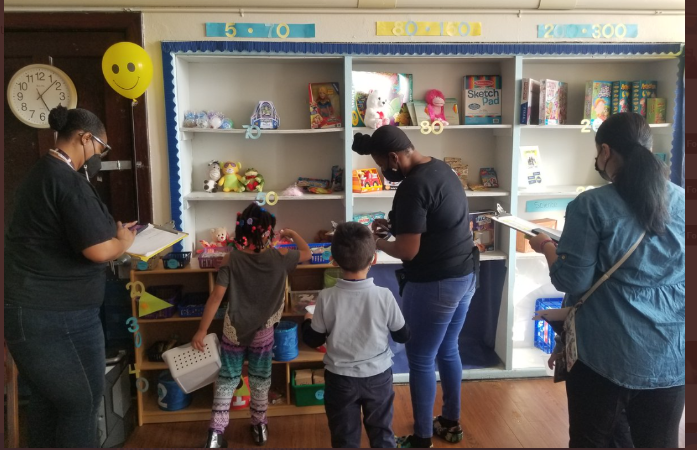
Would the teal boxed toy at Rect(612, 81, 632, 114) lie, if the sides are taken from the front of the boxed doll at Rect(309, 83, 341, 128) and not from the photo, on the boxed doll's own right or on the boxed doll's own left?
on the boxed doll's own left

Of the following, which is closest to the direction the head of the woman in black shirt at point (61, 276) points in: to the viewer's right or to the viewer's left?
to the viewer's right

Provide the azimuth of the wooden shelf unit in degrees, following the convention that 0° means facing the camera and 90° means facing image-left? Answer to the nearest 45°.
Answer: approximately 0°

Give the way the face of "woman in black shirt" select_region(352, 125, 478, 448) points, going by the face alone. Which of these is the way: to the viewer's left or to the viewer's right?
to the viewer's left

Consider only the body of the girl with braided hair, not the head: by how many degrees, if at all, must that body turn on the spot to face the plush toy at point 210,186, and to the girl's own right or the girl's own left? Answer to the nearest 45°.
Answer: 0° — they already face it
